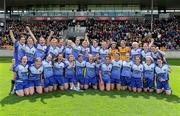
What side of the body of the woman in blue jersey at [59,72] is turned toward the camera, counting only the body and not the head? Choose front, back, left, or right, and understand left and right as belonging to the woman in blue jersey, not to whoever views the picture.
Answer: front

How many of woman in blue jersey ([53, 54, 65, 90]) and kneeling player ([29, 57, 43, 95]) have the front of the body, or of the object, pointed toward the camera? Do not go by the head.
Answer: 2

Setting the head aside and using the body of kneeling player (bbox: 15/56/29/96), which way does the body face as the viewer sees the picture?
toward the camera

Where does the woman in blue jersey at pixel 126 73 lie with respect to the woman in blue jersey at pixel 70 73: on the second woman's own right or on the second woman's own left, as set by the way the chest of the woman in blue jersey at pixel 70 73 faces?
on the second woman's own left

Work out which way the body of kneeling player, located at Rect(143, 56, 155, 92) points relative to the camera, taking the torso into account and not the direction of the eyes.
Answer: toward the camera

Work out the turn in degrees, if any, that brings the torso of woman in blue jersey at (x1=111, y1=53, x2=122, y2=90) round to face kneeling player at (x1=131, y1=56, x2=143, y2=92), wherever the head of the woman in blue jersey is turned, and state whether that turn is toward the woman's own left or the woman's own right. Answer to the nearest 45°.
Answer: approximately 90° to the woman's own left

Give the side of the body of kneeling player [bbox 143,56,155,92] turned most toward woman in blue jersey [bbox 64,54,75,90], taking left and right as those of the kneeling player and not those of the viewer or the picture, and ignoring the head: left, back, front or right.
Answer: right

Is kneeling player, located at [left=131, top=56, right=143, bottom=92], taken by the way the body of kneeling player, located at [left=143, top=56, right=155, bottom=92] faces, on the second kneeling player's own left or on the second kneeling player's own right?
on the second kneeling player's own right

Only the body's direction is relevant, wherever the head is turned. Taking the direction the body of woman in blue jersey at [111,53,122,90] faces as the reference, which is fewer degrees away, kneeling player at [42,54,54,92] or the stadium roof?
the kneeling player

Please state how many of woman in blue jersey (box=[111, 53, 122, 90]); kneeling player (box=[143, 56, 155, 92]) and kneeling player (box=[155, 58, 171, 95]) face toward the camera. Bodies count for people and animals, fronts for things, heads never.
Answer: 3

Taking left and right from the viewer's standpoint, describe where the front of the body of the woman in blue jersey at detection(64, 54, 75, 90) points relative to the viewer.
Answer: facing the viewer
